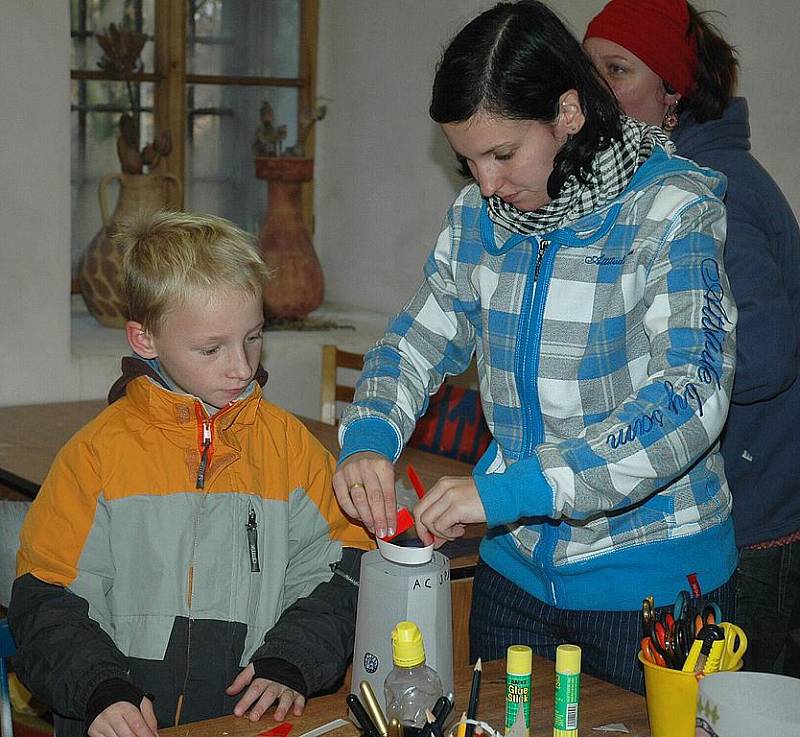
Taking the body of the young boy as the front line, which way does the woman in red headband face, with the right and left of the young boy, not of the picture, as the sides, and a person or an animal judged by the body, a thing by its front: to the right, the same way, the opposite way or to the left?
to the right

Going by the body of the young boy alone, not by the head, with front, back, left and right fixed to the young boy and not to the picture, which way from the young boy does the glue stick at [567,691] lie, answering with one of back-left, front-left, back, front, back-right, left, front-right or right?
front-left

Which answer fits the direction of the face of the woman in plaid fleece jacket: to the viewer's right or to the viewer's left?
to the viewer's left

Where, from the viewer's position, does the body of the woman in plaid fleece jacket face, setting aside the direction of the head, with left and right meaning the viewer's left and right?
facing the viewer and to the left of the viewer

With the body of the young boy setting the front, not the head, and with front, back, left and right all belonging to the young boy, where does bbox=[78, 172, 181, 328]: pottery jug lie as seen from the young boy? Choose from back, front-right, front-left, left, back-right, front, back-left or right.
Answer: back

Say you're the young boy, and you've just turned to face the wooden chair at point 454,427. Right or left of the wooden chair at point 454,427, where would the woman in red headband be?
right

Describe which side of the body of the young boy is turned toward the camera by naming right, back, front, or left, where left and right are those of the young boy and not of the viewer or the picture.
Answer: front

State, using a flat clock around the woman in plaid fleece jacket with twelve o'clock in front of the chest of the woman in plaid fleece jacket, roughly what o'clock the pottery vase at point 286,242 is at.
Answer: The pottery vase is roughly at 4 o'clock from the woman in plaid fleece jacket.

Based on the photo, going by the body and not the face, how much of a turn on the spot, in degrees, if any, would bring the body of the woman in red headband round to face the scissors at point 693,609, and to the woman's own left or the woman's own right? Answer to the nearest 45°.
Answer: approximately 90° to the woman's own left

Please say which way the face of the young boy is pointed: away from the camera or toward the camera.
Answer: toward the camera

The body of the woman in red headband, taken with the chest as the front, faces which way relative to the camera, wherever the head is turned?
to the viewer's left
